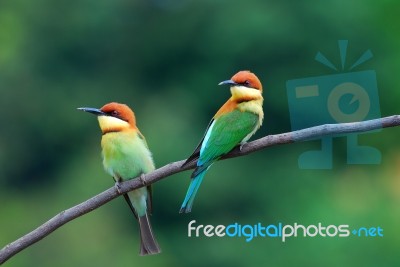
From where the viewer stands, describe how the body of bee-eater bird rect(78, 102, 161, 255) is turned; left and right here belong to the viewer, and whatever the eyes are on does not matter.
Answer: facing the viewer and to the left of the viewer

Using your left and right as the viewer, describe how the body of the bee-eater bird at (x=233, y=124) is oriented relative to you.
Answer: facing away from the viewer and to the right of the viewer

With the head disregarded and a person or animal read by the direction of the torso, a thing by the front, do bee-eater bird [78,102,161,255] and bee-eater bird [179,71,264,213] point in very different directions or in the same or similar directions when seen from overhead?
very different directions
